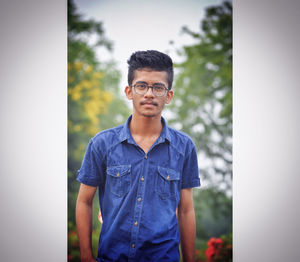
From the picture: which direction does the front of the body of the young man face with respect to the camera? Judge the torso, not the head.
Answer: toward the camera
